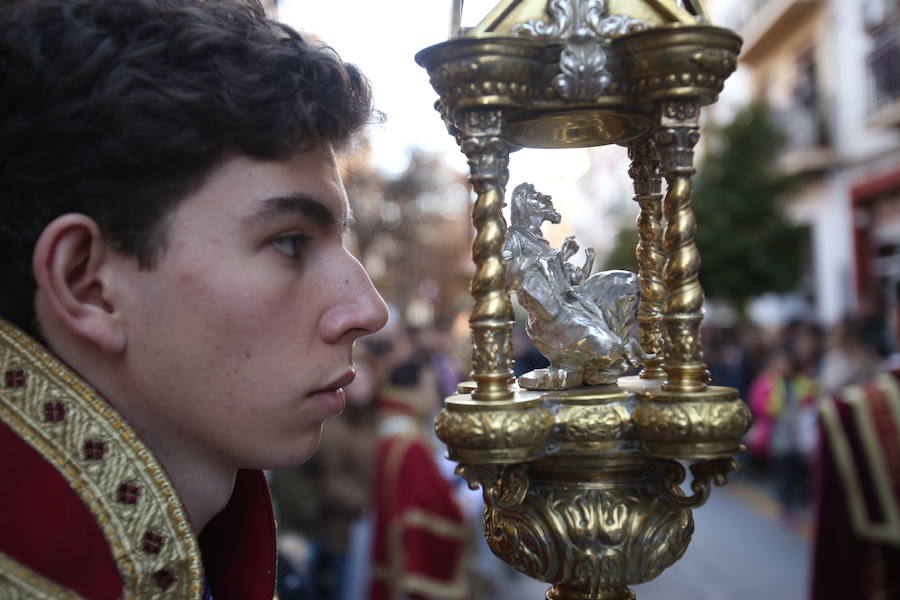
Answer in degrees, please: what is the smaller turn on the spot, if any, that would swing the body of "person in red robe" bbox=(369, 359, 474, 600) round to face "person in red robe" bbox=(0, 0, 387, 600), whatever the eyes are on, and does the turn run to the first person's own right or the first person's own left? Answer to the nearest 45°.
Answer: approximately 90° to the first person's own right

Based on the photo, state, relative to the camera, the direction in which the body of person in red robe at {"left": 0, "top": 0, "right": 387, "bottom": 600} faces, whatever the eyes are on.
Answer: to the viewer's right

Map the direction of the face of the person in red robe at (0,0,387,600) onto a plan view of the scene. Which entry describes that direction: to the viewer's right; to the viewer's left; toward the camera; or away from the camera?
to the viewer's right

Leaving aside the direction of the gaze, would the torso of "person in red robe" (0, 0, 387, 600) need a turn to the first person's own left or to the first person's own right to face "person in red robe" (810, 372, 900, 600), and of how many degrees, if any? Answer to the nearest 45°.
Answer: approximately 45° to the first person's own left
